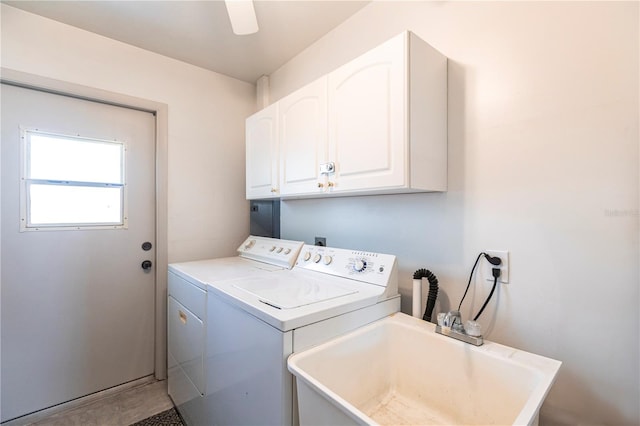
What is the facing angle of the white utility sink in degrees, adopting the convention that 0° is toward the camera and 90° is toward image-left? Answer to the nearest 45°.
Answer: approximately 45°

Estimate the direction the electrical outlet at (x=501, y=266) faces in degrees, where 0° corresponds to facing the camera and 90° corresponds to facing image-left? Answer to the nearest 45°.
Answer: approximately 45°

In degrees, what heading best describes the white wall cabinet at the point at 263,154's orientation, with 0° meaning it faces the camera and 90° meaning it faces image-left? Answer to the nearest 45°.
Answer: approximately 45°

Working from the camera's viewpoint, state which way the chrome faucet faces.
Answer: facing the viewer and to the left of the viewer

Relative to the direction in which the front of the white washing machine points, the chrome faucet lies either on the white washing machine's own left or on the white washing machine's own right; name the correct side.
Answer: on the white washing machine's own left

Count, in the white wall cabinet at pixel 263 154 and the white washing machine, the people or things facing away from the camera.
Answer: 0

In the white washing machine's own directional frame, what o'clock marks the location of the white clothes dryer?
The white clothes dryer is roughly at 3 o'clock from the white washing machine.

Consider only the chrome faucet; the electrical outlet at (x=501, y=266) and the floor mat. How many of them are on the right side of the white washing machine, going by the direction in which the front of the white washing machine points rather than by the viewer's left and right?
1
